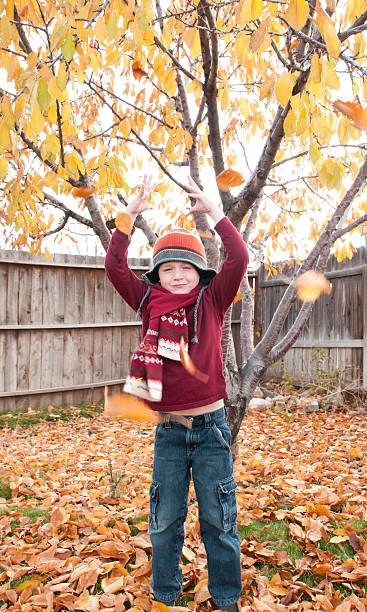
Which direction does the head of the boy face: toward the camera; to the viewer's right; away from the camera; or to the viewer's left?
toward the camera

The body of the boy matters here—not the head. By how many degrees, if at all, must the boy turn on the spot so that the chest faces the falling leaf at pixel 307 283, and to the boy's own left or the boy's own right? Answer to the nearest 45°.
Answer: approximately 135° to the boy's own left

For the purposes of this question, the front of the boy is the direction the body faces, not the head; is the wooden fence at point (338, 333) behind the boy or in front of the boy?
behind

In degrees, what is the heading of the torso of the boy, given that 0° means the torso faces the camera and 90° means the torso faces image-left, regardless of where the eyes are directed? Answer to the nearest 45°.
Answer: approximately 0°
